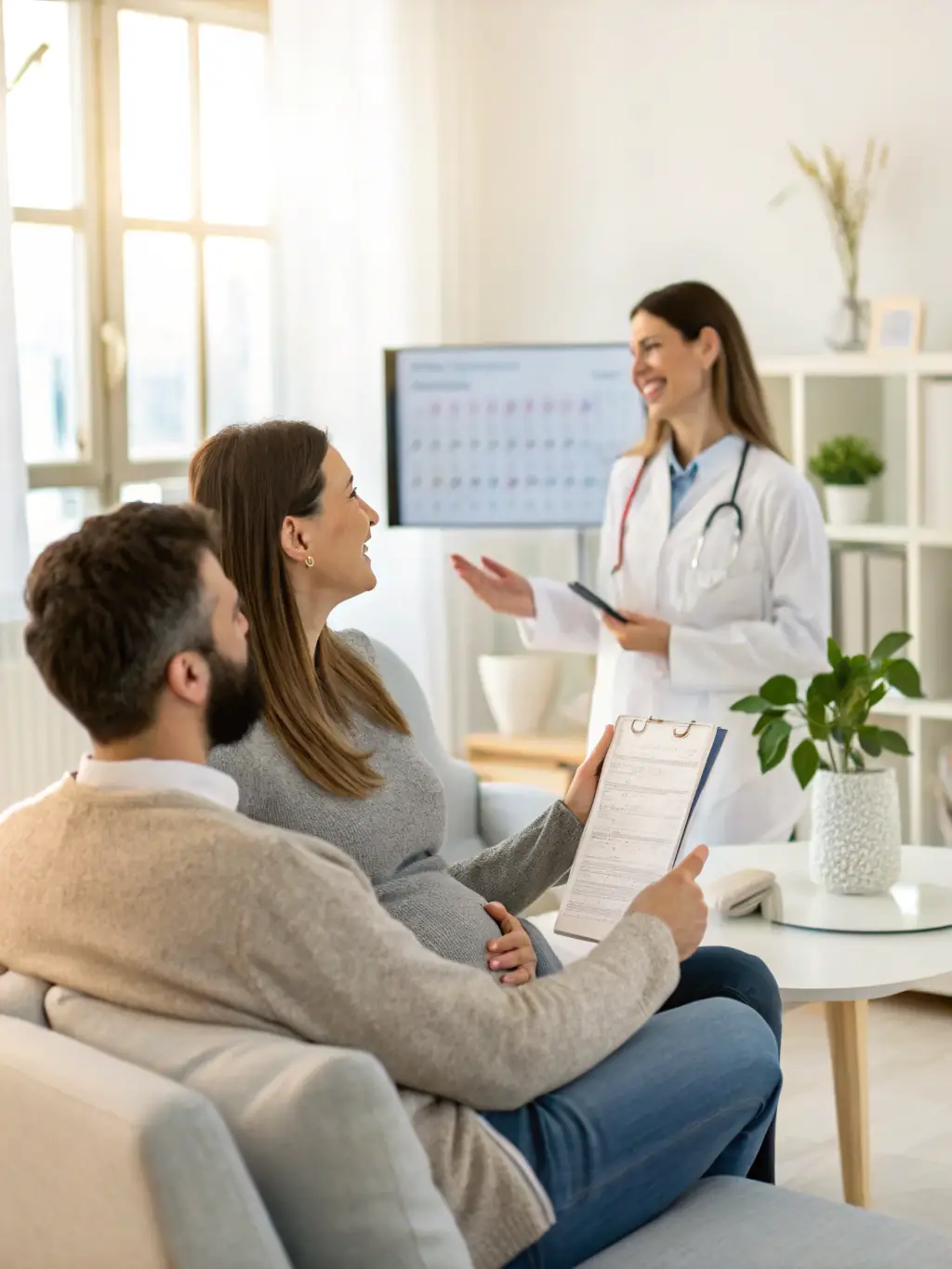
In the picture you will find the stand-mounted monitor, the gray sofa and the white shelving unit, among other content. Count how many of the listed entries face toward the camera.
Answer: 2

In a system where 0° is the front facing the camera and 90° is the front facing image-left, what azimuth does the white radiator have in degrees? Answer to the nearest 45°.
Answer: approximately 315°

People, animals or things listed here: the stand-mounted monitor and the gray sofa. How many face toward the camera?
1

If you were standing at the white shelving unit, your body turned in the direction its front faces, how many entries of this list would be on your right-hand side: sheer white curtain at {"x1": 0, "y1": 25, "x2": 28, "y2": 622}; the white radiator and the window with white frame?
3

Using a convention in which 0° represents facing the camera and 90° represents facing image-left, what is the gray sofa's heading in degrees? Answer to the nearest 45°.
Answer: approximately 225°

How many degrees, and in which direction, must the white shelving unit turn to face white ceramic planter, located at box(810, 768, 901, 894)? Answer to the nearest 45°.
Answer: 0° — it already faces it

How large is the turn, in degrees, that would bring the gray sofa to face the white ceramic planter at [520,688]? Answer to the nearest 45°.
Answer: approximately 45° to its left
